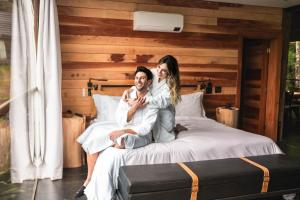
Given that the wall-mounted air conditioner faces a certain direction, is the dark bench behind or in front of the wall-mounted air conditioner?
in front

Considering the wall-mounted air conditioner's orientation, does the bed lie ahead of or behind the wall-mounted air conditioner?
ahead

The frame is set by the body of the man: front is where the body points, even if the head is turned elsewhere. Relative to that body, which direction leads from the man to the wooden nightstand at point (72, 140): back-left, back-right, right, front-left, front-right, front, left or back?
right

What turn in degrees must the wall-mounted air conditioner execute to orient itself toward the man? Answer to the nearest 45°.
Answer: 0° — it already faces them

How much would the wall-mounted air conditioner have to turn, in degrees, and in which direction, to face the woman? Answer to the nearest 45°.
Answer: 0° — it already faces them

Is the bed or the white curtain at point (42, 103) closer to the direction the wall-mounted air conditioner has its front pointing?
the bed

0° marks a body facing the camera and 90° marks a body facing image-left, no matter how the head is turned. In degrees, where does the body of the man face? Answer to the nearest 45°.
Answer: approximately 45°

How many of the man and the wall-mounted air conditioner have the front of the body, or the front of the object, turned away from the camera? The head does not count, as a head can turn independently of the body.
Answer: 0

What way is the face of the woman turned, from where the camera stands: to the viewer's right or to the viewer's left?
to the viewer's left

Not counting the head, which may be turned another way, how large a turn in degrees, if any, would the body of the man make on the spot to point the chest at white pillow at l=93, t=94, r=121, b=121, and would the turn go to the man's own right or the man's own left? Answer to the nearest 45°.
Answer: approximately 135° to the man's own right

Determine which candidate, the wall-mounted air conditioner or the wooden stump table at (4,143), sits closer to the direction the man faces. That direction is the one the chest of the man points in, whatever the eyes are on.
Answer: the wooden stump table

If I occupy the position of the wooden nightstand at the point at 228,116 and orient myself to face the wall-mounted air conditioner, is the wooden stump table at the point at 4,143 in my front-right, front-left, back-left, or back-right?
front-left

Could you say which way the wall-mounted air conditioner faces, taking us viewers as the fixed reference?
facing the viewer
